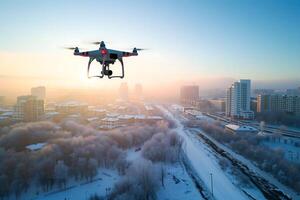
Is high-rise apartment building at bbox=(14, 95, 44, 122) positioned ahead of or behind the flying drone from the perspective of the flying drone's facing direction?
behind

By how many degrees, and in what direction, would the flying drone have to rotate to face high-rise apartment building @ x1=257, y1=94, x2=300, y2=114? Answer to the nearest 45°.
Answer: approximately 90° to its left

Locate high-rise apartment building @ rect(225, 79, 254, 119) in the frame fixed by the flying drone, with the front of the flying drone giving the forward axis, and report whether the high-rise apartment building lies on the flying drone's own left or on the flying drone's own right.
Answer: on the flying drone's own left

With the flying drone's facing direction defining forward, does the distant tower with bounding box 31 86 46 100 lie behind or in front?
behind
